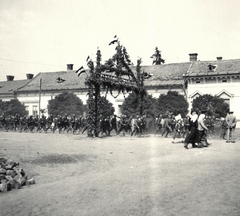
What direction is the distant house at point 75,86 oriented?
toward the camera

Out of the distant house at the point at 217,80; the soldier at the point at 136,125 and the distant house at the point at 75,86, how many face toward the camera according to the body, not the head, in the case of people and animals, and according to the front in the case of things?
2

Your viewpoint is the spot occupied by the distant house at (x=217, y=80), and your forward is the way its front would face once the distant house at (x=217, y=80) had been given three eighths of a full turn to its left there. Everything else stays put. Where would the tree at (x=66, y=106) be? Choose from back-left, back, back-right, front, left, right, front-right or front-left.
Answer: back-left

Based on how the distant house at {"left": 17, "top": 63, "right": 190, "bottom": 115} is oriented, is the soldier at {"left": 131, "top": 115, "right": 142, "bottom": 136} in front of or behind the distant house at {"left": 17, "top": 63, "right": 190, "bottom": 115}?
in front

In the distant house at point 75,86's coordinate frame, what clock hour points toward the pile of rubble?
The pile of rubble is roughly at 12 o'clock from the distant house.

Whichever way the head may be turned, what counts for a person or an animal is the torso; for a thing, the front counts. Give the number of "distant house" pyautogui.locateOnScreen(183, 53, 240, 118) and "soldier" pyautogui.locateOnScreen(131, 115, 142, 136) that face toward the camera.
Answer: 1

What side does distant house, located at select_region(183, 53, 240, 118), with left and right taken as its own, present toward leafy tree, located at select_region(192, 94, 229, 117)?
front

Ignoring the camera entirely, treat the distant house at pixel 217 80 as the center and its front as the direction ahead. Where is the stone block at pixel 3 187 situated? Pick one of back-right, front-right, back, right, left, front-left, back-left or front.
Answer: front

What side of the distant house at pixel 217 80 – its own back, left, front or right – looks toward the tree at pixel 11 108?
right
